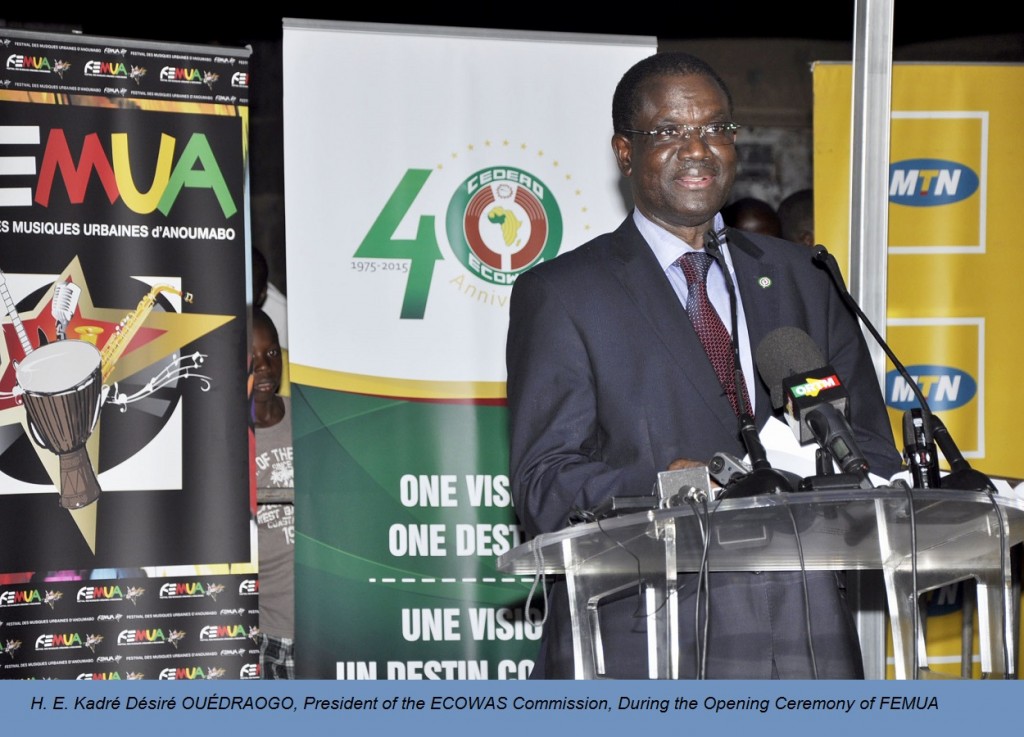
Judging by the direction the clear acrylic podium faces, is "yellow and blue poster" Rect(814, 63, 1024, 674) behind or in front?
behind

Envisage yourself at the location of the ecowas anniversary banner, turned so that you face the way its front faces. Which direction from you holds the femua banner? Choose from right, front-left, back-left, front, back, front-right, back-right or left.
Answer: right

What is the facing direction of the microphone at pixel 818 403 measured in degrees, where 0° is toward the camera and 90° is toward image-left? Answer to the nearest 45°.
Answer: approximately 135°

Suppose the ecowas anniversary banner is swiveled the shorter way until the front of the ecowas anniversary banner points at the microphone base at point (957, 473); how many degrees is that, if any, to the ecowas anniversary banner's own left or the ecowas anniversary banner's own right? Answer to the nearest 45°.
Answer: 0° — it already faces it

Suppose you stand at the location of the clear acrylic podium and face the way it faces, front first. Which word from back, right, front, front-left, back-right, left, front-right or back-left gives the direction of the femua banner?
back-right

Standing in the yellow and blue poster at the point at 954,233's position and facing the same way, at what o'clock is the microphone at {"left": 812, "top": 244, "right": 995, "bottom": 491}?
The microphone is roughly at 12 o'clock from the yellow and blue poster.

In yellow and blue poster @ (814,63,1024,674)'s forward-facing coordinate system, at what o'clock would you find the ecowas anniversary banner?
The ecowas anniversary banner is roughly at 2 o'clock from the yellow and blue poster.

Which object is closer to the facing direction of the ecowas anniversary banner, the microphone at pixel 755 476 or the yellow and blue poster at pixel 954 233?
the microphone

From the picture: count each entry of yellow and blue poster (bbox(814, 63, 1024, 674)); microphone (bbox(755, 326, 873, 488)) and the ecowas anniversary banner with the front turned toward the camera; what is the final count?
2
